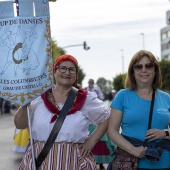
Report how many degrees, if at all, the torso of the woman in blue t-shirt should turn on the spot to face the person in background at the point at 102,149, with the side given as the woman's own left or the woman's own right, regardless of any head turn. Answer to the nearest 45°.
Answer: approximately 180°

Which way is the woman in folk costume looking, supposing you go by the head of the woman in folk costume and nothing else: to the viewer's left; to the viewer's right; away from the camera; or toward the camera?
toward the camera

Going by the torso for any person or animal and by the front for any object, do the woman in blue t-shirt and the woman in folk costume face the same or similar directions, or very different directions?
same or similar directions

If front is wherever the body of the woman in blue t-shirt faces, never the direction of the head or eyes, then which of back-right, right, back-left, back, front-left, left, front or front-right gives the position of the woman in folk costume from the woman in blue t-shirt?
right

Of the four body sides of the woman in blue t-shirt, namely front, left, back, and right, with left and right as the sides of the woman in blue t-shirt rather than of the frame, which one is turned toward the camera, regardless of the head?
front

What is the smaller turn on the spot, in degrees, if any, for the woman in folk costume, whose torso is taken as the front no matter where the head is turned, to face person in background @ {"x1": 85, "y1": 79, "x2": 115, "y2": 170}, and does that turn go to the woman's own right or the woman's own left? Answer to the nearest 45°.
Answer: approximately 180°

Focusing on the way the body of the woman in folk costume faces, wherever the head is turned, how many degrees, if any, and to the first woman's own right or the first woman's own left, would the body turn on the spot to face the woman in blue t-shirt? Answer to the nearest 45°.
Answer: approximately 90° to the first woman's own left

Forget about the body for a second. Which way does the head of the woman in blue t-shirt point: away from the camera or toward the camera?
toward the camera

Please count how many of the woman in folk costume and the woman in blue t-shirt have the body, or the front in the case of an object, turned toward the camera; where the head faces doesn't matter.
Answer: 2

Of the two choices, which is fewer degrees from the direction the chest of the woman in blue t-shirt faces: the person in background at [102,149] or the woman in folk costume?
the woman in folk costume

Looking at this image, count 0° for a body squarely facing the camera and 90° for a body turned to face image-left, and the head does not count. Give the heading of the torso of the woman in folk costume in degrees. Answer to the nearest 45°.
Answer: approximately 0°
